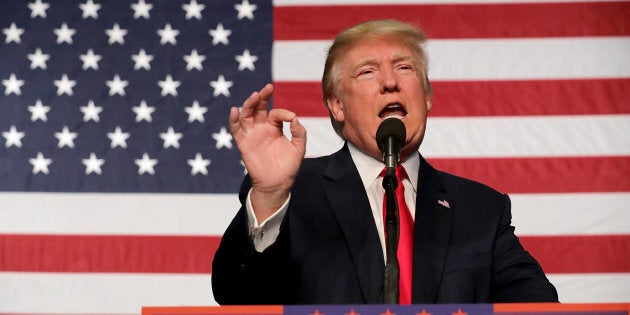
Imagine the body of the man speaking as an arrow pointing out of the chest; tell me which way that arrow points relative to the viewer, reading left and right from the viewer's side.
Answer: facing the viewer

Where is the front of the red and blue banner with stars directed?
toward the camera

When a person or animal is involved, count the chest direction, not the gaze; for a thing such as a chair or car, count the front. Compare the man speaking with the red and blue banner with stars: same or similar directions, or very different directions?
same or similar directions

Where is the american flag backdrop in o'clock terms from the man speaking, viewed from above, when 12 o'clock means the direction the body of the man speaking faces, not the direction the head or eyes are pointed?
The american flag backdrop is roughly at 5 o'clock from the man speaking.

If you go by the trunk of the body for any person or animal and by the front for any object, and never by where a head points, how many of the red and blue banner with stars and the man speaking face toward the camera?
2

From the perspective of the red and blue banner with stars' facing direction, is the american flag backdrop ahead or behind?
behind
